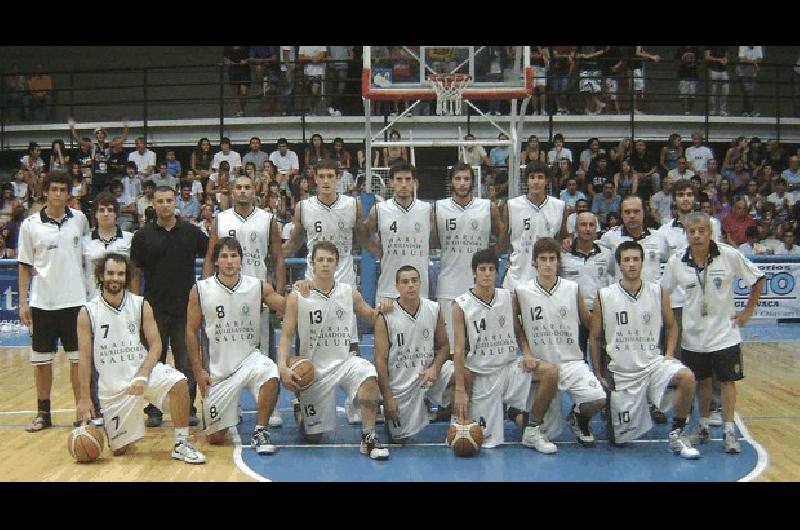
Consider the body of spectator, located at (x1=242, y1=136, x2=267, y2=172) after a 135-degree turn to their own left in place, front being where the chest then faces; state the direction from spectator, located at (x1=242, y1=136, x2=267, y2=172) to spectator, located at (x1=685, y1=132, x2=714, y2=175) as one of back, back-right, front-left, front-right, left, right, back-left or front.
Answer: front-right

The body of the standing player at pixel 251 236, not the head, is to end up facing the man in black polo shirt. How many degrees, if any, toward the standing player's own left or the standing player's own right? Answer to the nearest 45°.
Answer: approximately 90° to the standing player's own right

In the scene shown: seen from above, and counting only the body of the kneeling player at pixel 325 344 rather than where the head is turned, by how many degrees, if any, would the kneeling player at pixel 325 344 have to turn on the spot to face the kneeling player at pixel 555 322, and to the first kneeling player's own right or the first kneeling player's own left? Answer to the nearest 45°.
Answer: approximately 90° to the first kneeling player's own left

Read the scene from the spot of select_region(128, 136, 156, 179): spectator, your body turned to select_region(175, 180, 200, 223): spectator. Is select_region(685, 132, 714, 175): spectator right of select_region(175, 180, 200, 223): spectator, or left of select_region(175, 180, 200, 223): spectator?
left

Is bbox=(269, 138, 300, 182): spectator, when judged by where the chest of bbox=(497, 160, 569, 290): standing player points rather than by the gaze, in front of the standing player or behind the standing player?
behind

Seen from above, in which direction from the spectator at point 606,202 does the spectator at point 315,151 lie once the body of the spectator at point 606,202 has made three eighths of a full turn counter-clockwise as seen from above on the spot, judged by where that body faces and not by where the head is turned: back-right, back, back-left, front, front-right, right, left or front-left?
back-left

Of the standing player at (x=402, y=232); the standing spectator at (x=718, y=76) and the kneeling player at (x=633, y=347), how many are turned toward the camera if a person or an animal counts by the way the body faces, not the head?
3
